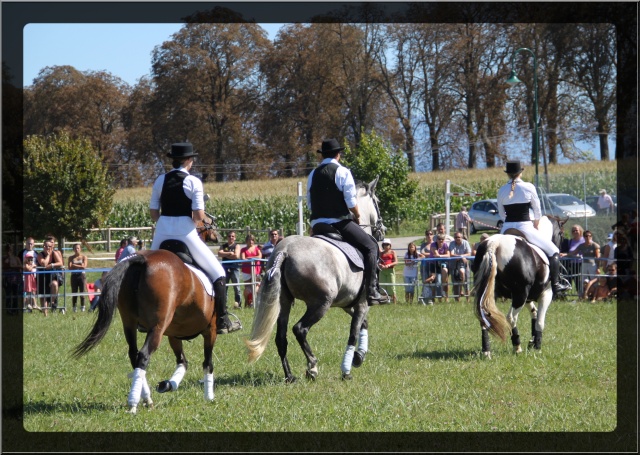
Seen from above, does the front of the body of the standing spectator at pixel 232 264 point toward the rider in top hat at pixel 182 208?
yes

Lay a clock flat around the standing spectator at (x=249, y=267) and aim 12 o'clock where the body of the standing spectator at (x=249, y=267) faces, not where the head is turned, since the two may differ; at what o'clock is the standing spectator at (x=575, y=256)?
the standing spectator at (x=575, y=256) is roughly at 9 o'clock from the standing spectator at (x=249, y=267).

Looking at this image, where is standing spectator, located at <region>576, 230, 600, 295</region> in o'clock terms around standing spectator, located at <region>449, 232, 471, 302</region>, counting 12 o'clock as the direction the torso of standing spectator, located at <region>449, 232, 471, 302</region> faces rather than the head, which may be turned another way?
standing spectator, located at <region>576, 230, 600, 295</region> is roughly at 9 o'clock from standing spectator, located at <region>449, 232, 471, 302</region>.

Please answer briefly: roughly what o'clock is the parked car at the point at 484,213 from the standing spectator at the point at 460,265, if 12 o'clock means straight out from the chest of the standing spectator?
The parked car is roughly at 6 o'clock from the standing spectator.

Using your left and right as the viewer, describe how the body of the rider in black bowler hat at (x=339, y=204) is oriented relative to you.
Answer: facing away from the viewer and to the right of the viewer

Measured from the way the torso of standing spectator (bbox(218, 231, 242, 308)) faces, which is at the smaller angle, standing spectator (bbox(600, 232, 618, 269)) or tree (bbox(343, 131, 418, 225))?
the standing spectator

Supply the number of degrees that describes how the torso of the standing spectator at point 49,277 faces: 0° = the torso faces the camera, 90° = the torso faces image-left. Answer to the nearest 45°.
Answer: approximately 0°

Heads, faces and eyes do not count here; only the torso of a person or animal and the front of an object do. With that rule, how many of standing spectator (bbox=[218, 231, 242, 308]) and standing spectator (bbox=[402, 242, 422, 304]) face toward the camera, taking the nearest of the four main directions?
2

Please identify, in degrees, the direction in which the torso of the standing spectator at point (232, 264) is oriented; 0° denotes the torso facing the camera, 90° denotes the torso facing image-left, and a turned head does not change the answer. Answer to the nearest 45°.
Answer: approximately 0°

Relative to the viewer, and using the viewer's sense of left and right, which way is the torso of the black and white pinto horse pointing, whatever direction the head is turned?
facing away from the viewer and to the right of the viewer

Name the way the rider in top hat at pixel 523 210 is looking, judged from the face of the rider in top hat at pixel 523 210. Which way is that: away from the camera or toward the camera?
away from the camera
